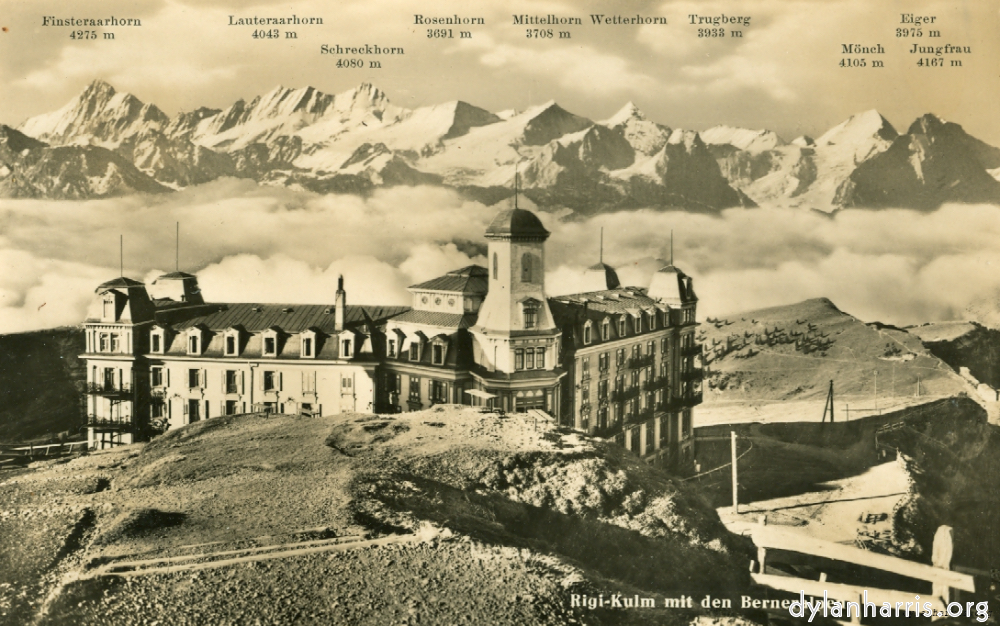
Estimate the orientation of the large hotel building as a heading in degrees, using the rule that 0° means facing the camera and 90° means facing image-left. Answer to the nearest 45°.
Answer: approximately 0°
